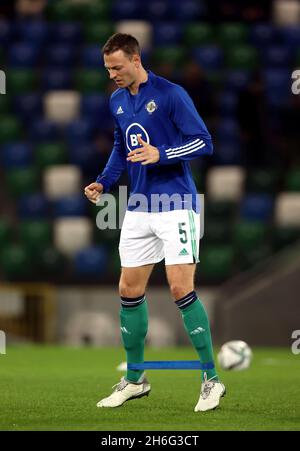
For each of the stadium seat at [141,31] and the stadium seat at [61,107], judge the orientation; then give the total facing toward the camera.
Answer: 2

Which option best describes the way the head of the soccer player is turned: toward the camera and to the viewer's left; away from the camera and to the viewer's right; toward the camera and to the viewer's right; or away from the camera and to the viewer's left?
toward the camera and to the viewer's left

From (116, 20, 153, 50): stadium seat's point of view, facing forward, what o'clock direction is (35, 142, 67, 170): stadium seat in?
(35, 142, 67, 170): stadium seat is roughly at 1 o'clock from (116, 20, 153, 50): stadium seat.

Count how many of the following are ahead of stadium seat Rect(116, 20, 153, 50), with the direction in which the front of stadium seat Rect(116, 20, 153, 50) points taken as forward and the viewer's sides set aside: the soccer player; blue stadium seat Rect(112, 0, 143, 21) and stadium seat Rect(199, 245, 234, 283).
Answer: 2

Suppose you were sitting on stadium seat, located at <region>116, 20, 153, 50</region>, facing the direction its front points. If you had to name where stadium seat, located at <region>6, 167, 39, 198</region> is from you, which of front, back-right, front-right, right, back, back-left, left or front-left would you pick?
front-right

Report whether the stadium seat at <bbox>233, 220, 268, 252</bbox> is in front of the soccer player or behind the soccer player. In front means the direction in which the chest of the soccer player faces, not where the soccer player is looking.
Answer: behind

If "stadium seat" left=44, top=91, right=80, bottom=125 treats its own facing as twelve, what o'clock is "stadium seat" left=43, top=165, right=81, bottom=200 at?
"stadium seat" left=43, top=165, right=81, bottom=200 is roughly at 12 o'clock from "stadium seat" left=44, top=91, right=80, bottom=125.

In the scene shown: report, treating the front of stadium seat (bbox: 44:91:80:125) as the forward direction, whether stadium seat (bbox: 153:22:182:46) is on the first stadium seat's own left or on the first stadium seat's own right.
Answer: on the first stadium seat's own left

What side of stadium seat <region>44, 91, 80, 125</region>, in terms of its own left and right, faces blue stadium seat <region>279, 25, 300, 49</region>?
left

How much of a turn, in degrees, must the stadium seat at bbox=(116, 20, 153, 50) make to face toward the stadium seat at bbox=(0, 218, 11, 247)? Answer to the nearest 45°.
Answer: approximately 45° to its right

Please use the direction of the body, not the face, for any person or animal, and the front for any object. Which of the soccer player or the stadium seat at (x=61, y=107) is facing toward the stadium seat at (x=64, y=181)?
the stadium seat at (x=61, y=107)

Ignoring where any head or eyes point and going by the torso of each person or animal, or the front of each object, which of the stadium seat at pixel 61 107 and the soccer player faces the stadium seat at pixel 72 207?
the stadium seat at pixel 61 107

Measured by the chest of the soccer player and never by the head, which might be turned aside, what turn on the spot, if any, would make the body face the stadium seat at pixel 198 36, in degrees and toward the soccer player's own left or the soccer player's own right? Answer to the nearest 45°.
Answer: approximately 135° to the soccer player's own right

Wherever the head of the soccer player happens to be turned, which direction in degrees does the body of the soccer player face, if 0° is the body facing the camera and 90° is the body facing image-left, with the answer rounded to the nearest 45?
approximately 45°

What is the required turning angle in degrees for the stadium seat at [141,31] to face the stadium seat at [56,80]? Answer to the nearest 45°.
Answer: approximately 45° to its right

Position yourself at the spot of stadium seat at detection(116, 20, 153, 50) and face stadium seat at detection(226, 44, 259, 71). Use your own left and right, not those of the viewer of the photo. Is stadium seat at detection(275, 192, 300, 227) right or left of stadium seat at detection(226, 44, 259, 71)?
right

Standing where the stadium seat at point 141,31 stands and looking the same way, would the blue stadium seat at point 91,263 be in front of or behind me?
in front
